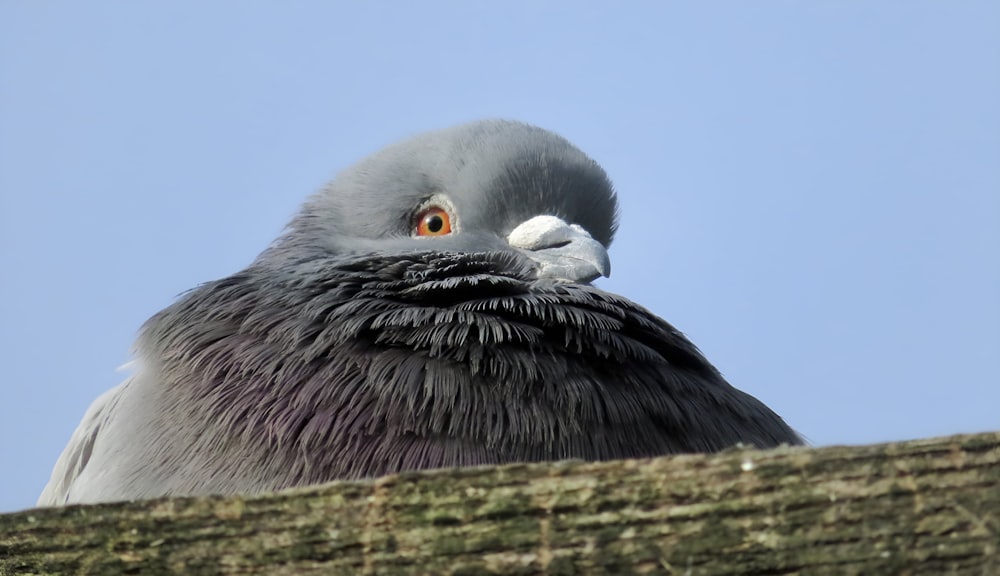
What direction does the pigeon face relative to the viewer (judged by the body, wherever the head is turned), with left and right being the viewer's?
facing the viewer and to the right of the viewer
